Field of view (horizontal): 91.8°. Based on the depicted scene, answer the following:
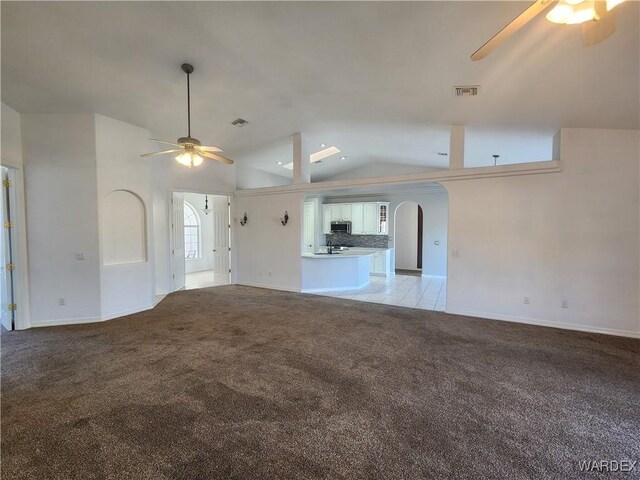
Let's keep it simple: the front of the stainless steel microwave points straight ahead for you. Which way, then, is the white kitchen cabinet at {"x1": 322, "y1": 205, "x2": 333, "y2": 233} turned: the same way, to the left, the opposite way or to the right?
the same way

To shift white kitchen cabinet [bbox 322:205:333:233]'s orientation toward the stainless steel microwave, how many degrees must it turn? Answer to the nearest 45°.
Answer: approximately 45° to its left

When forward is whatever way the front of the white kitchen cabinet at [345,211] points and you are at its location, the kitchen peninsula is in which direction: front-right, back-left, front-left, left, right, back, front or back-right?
front

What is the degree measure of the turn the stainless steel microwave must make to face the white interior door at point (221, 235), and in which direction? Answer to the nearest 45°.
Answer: approximately 45° to its right

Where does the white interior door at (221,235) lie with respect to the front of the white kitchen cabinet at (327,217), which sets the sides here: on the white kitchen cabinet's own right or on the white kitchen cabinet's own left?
on the white kitchen cabinet's own right

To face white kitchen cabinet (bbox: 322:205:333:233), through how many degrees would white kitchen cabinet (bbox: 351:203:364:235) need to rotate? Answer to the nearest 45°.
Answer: approximately 135° to its right

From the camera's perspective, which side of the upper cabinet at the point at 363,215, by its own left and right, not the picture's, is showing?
front

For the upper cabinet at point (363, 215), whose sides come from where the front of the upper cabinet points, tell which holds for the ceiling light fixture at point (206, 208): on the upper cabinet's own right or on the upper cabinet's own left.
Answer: on the upper cabinet's own right

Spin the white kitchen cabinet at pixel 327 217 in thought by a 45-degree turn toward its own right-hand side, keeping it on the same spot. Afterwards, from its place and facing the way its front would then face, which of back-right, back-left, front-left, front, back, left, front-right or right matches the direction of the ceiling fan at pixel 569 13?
front-left

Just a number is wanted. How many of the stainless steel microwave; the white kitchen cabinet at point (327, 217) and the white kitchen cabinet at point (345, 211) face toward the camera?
3

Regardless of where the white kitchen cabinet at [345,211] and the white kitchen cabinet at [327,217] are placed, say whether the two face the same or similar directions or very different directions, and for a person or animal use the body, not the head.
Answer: same or similar directions

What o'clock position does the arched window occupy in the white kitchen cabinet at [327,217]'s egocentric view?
The arched window is roughly at 3 o'clock from the white kitchen cabinet.

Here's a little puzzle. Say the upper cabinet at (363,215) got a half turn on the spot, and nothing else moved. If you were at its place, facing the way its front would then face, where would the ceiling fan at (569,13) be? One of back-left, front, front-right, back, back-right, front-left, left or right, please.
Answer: back

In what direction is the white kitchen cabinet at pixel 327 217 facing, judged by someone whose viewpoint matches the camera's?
facing the viewer

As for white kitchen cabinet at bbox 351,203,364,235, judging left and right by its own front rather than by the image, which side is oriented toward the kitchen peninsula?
front

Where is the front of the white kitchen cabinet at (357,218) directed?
toward the camera

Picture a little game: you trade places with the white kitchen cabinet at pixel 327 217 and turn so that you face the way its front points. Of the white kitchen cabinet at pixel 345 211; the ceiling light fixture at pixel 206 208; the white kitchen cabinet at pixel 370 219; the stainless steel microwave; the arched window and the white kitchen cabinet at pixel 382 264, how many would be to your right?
2

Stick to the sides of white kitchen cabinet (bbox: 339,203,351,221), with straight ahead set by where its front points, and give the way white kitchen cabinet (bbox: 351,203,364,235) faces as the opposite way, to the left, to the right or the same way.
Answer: the same way
